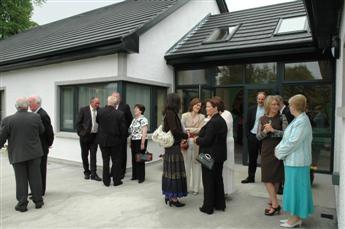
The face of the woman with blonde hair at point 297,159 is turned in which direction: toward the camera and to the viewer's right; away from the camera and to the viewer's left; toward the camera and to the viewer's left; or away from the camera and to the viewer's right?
away from the camera and to the viewer's left

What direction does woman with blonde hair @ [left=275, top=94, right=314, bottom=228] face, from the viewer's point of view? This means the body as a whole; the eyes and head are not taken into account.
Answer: to the viewer's left

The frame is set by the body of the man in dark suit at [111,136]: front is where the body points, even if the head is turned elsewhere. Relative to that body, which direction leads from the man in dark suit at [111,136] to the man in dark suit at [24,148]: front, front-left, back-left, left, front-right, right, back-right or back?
back-left

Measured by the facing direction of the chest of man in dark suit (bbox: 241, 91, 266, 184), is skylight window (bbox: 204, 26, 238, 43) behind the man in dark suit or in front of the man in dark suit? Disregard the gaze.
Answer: behind

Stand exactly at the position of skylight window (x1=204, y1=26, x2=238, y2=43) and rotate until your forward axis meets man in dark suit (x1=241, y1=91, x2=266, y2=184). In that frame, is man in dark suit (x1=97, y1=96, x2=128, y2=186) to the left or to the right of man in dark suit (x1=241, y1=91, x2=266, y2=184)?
right

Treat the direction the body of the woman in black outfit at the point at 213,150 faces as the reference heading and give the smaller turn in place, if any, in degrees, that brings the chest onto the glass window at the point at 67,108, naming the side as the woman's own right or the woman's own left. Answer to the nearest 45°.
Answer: approximately 45° to the woman's own right

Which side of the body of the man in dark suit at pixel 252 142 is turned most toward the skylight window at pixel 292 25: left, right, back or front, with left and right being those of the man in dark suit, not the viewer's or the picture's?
back

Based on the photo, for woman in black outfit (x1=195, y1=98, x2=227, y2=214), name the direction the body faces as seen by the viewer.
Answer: to the viewer's left
